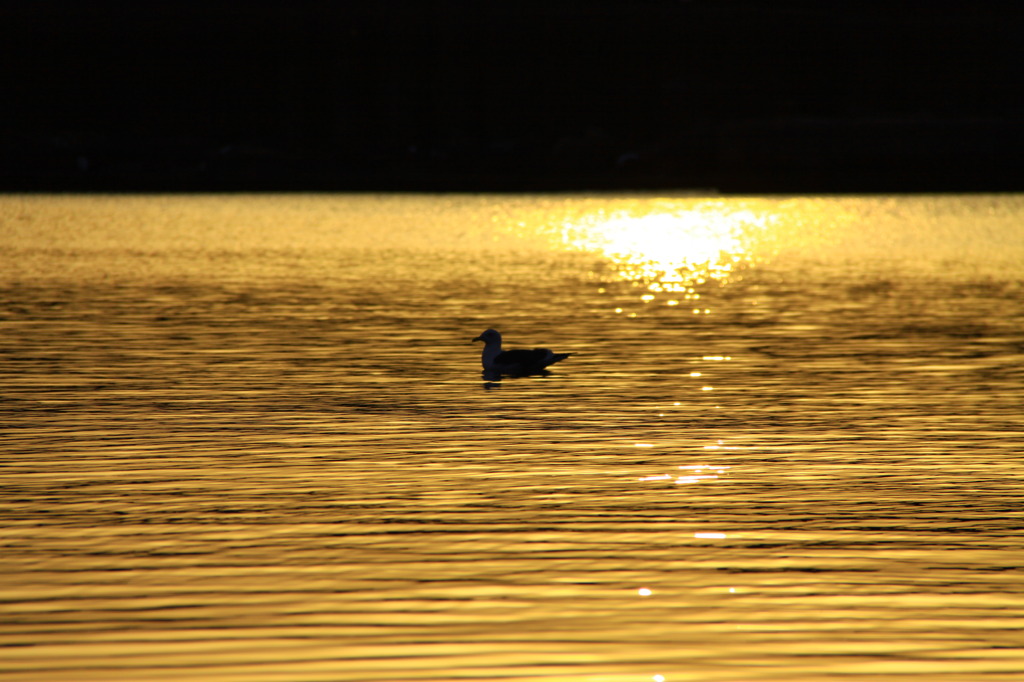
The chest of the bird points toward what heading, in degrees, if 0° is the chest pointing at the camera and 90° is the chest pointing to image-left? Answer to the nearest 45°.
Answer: approximately 90°
